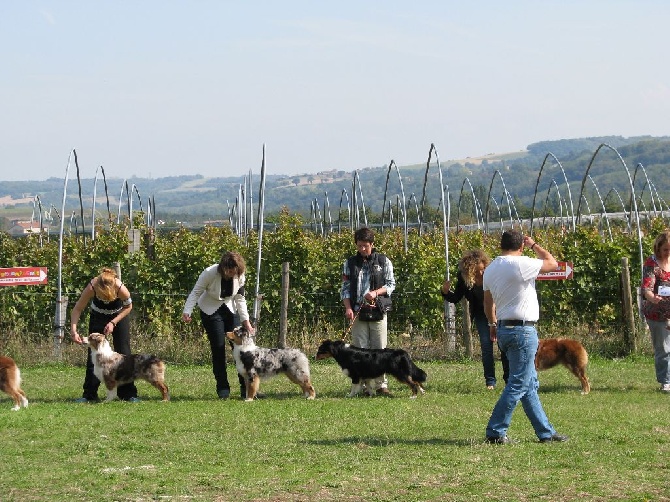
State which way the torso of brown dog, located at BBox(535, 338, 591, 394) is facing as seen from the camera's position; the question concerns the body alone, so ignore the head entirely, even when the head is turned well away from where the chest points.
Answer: to the viewer's left

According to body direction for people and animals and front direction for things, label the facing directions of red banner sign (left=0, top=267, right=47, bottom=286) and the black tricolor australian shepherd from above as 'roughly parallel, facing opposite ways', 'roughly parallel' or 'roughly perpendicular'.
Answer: roughly perpendicular

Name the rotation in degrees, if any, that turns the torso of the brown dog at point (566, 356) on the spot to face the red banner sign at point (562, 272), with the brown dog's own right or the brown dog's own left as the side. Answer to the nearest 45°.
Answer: approximately 90° to the brown dog's own right

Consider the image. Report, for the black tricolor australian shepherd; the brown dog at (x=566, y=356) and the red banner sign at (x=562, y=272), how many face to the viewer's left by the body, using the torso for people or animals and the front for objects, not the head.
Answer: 2

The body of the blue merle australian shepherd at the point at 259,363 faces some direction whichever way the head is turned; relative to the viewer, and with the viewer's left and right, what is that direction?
facing to the left of the viewer

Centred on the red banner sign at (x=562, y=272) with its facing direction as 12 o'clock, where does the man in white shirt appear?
The man in white shirt is roughly at 12 o'clock from the red banner sign.

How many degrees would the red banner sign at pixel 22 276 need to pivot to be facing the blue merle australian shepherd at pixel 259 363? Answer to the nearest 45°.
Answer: approximately 45° to its left

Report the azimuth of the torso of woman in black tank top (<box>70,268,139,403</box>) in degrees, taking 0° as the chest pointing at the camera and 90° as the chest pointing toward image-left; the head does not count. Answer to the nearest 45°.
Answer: approximately 0°

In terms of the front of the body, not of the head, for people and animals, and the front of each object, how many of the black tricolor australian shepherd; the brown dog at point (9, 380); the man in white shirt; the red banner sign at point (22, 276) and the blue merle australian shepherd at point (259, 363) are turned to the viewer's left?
3

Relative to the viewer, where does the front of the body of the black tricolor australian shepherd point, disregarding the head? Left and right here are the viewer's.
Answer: facing to the left of the viewer

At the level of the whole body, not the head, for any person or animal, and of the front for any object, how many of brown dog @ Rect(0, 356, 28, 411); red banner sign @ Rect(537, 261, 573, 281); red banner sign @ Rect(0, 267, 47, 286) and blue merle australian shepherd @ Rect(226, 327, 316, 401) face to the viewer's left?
2

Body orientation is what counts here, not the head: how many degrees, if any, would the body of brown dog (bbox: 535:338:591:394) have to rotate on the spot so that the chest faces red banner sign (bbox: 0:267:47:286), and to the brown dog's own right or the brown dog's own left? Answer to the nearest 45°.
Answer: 0° — it already faces it

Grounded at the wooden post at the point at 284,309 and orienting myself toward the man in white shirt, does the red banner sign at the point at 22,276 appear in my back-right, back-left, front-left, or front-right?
back-right
